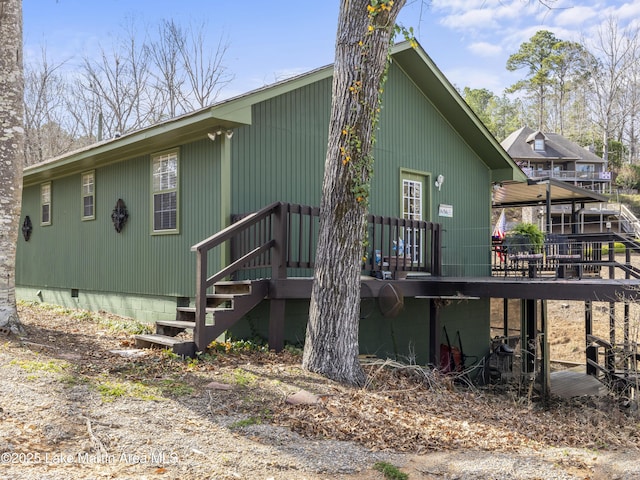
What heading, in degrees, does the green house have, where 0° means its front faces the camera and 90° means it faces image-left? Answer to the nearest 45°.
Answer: approximately 315°

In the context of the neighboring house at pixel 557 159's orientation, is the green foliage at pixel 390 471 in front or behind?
in front

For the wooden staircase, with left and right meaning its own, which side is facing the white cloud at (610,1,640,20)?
back

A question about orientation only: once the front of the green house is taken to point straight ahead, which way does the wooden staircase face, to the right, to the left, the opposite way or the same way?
to the right

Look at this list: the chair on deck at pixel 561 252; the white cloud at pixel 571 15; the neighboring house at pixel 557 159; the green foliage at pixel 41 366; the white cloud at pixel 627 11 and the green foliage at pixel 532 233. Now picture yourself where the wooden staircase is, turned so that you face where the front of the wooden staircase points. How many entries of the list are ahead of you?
1

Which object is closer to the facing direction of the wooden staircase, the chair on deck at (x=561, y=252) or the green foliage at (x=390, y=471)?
the green foliage

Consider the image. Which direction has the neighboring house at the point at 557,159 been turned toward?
toward the camera

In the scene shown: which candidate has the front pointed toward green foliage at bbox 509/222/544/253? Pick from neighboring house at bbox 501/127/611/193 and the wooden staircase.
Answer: the neighboring house

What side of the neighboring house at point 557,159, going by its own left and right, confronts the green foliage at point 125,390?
front

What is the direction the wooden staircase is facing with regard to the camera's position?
facing the viewer and to the left of the viewer

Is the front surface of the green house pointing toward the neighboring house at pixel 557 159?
no

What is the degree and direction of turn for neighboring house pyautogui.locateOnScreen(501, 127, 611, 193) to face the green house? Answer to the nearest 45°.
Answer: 0° — it already faces it

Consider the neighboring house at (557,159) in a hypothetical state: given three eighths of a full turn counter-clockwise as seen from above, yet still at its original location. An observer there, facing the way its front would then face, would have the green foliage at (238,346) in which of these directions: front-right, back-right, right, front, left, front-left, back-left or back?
back-right

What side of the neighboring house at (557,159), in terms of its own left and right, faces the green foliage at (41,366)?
front
